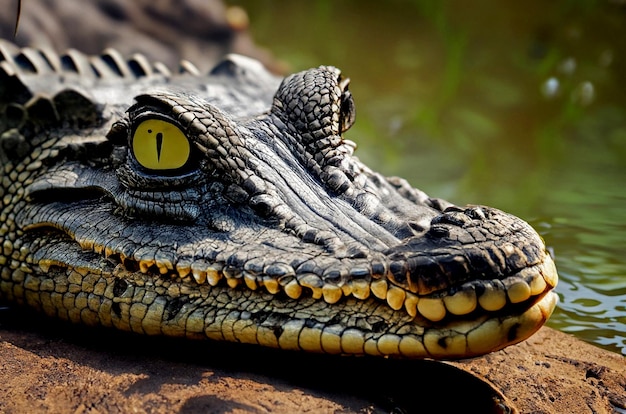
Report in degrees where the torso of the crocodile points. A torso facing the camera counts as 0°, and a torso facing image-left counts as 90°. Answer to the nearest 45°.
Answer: approximately 315°
